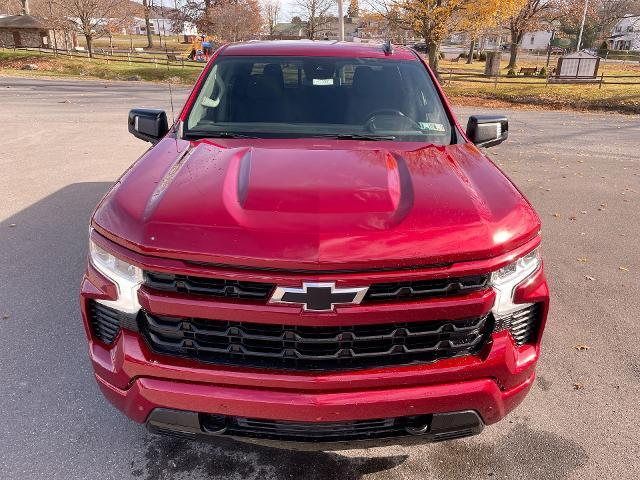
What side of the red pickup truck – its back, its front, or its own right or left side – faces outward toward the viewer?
front

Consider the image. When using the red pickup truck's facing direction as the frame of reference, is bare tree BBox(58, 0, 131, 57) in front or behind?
behind
